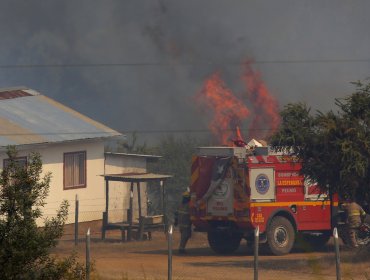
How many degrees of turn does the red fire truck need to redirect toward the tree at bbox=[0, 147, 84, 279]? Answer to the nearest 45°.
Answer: approximately 135° to its right

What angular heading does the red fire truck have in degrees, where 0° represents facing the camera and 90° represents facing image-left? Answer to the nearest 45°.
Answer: approximately 225°

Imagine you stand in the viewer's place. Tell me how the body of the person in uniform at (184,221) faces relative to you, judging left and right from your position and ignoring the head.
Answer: facing to the right of the viewer
